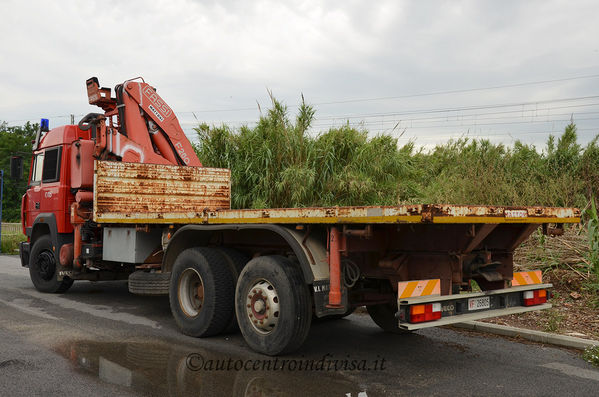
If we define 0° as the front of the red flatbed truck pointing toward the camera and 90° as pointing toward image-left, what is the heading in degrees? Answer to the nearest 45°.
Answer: approximately 135°
